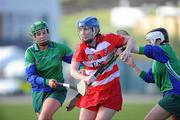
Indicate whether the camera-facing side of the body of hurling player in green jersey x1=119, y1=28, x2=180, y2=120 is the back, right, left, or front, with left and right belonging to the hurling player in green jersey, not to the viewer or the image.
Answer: left

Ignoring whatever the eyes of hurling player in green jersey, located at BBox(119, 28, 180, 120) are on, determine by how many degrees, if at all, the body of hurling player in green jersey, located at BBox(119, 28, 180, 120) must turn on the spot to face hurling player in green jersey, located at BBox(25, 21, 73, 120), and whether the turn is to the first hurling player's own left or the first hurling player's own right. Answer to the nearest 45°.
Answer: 0° — they already face them

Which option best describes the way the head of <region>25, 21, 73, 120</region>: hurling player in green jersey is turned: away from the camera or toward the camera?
toward the camera

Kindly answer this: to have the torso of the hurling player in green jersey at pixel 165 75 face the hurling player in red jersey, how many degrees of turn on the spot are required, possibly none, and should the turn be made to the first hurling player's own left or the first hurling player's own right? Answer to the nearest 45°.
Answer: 0° — they already face them

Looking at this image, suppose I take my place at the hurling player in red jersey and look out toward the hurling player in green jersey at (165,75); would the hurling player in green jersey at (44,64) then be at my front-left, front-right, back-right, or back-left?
back-left

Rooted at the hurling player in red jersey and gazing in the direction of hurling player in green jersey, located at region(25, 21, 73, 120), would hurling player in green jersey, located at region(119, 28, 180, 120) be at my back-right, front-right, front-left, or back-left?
back-right
